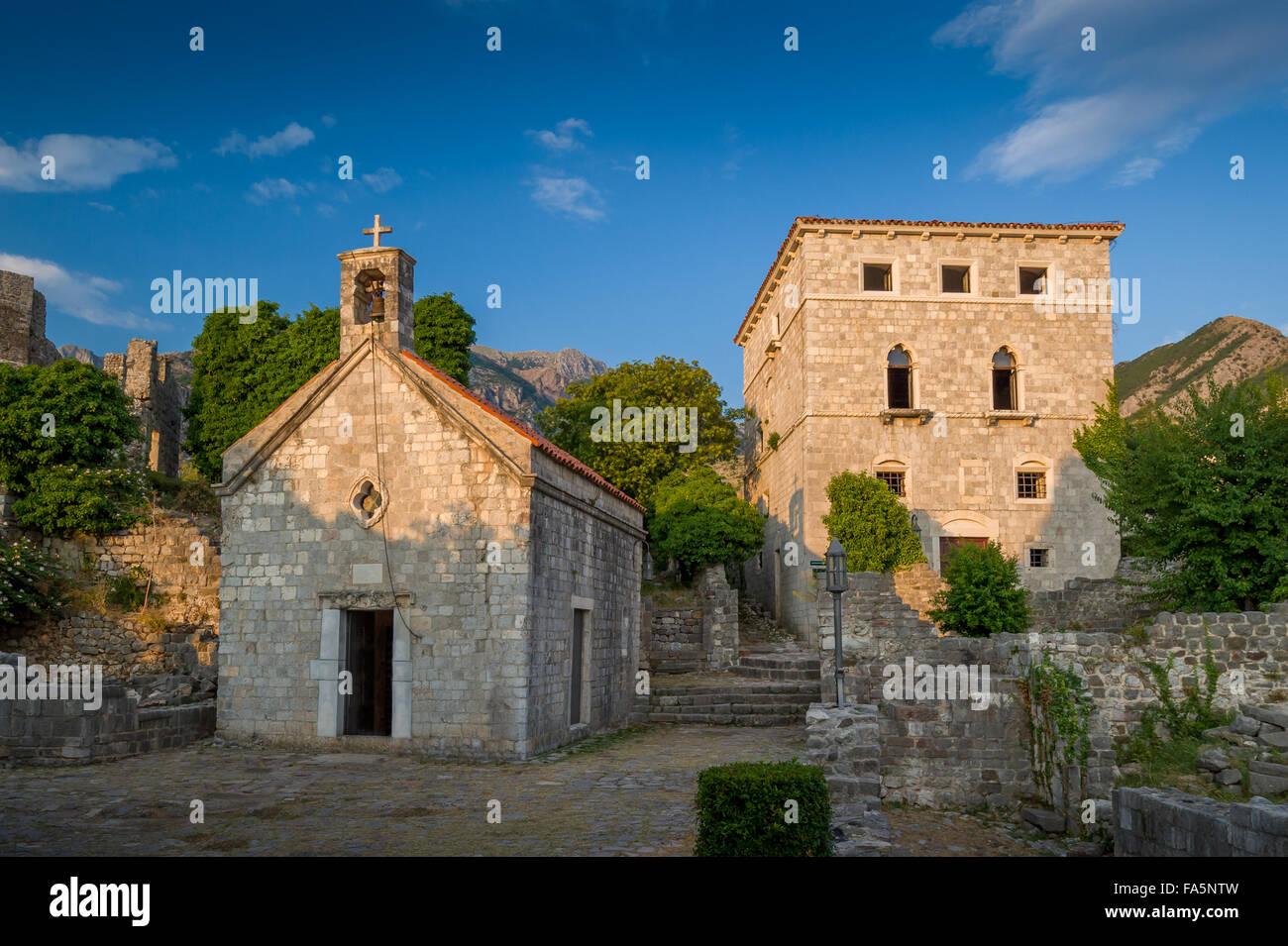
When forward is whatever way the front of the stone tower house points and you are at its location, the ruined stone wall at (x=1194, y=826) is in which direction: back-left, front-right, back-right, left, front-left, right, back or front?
front

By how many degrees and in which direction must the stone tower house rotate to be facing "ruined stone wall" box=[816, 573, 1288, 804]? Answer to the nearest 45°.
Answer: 0° — it already faces it

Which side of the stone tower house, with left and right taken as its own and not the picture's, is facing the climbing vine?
front

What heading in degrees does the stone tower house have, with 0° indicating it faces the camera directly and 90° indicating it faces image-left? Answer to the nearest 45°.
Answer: approximately 0°

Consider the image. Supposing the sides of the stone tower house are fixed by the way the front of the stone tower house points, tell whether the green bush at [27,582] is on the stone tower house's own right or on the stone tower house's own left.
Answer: on the stone tower house's own right

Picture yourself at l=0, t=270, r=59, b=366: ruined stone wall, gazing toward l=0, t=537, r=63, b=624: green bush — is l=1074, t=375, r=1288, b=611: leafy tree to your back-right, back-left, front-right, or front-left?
front-left

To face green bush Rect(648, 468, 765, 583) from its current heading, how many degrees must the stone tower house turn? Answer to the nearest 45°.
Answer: approximately 90° to its right

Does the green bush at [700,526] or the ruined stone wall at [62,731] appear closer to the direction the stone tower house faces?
the ruined stone wall

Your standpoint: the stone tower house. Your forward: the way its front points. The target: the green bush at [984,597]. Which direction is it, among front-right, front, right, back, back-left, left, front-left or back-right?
front

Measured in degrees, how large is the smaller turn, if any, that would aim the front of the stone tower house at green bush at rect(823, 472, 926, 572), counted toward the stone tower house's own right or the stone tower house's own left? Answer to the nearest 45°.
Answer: approximately 45° to the stone tower house's own right

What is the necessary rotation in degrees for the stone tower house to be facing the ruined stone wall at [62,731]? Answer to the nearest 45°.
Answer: approximately 45° to its right

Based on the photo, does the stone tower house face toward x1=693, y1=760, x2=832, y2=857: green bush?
yes

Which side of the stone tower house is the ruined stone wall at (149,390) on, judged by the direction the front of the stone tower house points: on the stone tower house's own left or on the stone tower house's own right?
on the stone tower house's own right

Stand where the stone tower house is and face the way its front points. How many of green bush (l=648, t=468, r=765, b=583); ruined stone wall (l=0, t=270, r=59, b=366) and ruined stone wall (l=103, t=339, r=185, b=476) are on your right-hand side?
3
